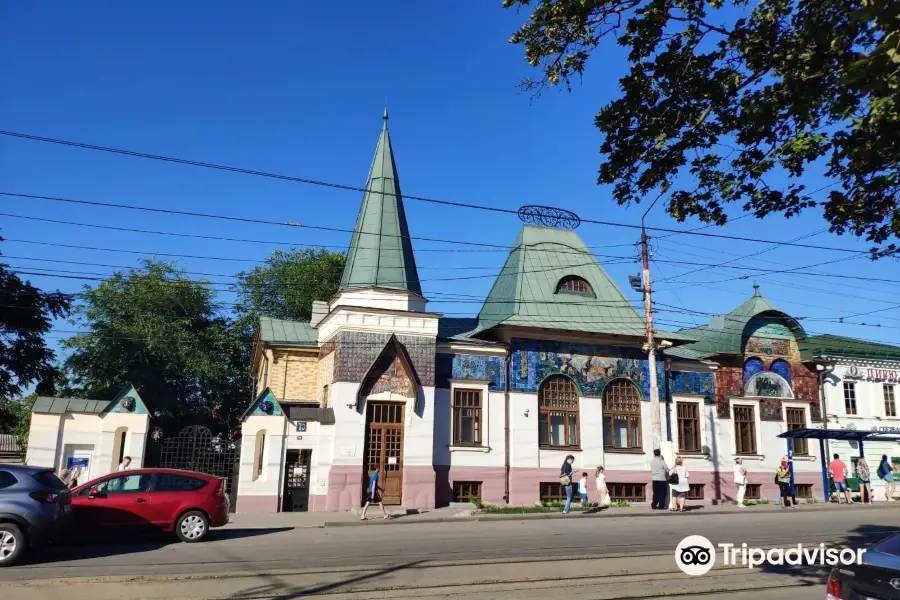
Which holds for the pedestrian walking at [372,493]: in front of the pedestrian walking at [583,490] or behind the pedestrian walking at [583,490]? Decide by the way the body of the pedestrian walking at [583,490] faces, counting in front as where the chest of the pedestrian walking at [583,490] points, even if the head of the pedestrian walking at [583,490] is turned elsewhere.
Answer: in front

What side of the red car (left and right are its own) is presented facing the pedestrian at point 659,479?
back

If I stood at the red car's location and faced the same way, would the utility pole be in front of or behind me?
behind

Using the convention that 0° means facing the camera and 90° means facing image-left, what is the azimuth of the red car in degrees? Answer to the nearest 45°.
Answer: approximately 90°
